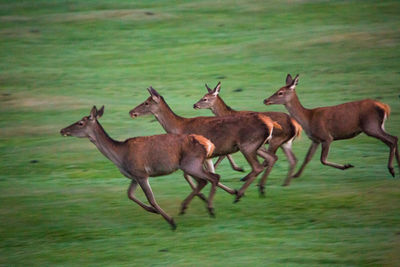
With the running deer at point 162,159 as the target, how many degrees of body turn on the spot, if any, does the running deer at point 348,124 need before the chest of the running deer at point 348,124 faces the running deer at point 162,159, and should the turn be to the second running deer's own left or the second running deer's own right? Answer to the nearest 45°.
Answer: approximately 45° to the second running deer's own left

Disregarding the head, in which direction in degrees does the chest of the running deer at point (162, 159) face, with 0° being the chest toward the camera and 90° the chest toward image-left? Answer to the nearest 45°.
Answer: approximately 90°

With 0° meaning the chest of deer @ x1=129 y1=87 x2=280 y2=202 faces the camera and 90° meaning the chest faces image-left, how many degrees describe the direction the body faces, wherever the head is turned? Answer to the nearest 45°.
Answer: approximately 90°

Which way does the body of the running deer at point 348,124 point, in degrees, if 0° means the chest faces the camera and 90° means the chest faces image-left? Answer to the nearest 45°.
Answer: approximately 90°

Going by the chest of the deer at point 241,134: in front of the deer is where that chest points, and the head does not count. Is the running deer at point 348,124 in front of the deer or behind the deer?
behind

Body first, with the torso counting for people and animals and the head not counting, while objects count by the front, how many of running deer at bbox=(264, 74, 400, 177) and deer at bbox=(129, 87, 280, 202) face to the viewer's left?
2
